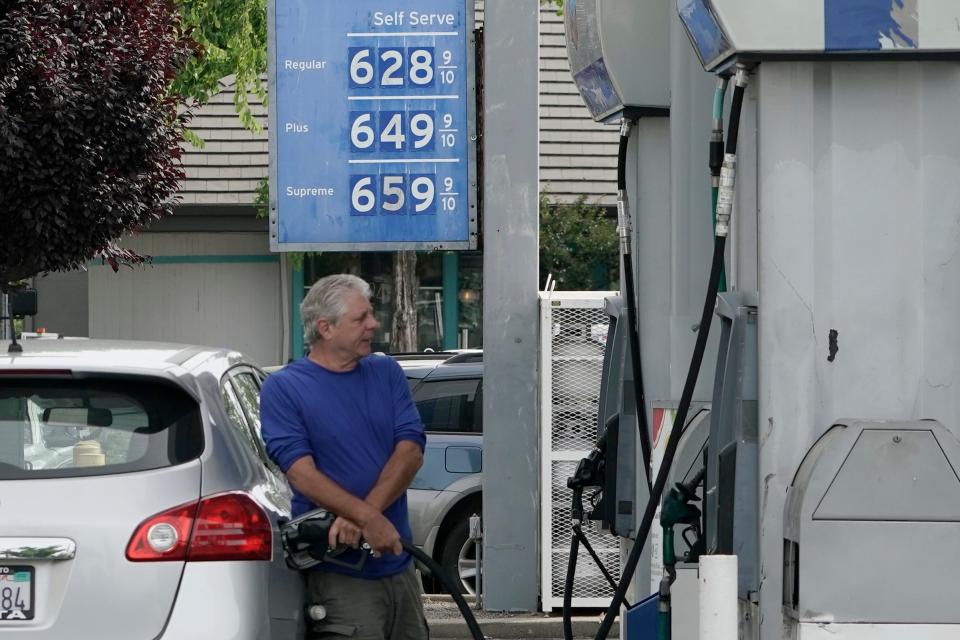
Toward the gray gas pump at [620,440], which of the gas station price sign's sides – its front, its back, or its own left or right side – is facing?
front

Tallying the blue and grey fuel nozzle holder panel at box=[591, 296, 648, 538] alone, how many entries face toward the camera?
0

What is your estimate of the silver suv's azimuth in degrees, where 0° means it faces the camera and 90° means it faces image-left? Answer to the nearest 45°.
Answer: approximately 180°

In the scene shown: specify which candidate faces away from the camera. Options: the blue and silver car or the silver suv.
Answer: the silver suv

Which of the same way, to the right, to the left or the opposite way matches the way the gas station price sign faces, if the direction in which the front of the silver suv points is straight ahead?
the opposite way

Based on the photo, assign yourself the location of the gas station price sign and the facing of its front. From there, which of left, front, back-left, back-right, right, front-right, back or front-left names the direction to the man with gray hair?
front

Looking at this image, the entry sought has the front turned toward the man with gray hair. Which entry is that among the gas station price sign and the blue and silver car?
the gas station price sign

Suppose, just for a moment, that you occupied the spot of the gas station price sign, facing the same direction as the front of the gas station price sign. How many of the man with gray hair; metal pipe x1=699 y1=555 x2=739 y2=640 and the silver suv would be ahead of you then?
3

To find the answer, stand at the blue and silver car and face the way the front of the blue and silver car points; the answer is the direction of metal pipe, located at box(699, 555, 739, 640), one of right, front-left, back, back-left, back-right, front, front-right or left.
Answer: right

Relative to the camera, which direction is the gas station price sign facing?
toward the camera

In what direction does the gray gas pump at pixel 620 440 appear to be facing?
to the viewer's left

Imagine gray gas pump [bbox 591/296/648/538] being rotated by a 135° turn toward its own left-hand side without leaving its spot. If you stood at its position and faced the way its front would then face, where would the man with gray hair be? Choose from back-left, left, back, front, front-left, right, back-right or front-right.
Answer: right

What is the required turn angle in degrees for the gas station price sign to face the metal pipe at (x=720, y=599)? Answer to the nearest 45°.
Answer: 0° — it already faces it

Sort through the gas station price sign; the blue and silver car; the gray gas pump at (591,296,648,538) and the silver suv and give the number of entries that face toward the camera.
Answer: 1
